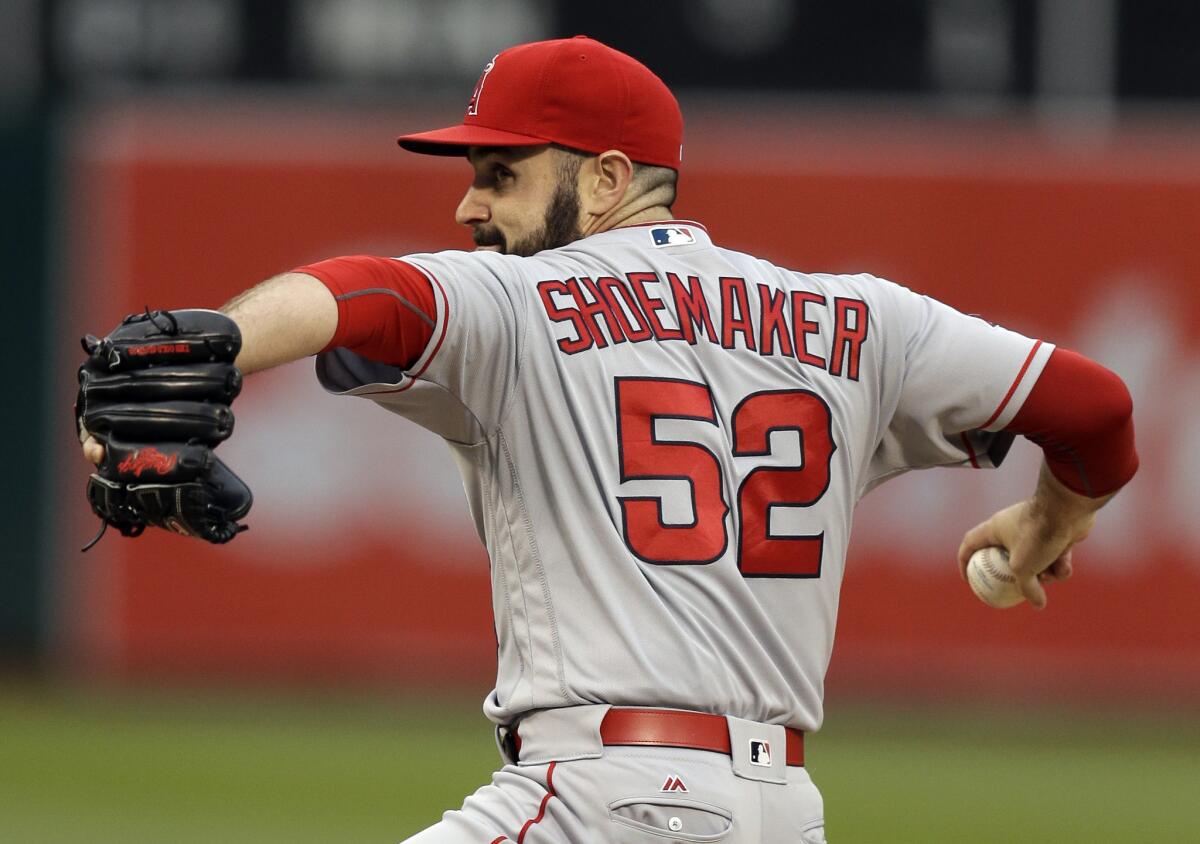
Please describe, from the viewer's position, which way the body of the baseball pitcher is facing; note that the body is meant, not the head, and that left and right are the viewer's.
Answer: facing away from the viewer and to the left of the viewer
